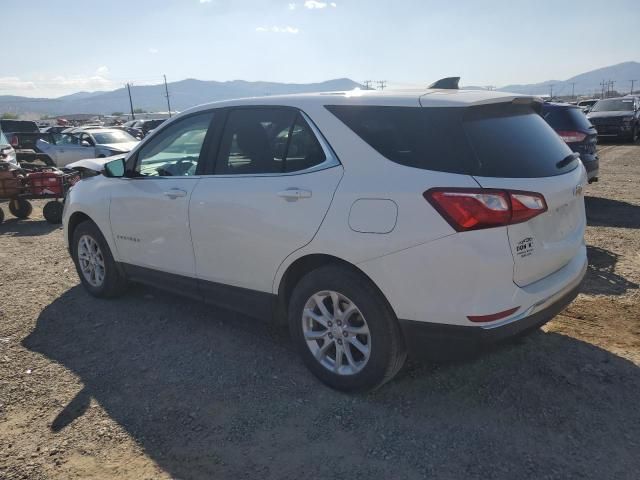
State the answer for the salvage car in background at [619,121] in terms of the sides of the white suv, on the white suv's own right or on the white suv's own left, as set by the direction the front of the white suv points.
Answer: on the white suv's own right

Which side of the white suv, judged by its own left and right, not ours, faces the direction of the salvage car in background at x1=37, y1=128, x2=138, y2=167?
front

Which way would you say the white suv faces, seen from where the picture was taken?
facing away from the viewer and to the left of the viewer

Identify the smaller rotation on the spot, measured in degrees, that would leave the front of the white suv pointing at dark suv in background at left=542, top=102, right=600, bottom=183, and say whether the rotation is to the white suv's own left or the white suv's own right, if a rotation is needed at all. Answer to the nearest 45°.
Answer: approximately 90° to the white suv's own right

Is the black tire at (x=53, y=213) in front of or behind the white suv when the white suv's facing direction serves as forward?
in front

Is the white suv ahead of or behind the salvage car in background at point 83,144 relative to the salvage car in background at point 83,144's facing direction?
ahead

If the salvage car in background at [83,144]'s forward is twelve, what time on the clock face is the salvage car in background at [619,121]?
the salvage car in background at [619,121] is roughly at 11 o'clock from the salvage car in background at [83,144].

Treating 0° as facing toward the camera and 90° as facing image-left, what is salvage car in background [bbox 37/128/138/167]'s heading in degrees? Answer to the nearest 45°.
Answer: approximately 315°

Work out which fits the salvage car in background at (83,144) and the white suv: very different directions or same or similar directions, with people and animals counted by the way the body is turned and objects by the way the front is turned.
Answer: very different directions
